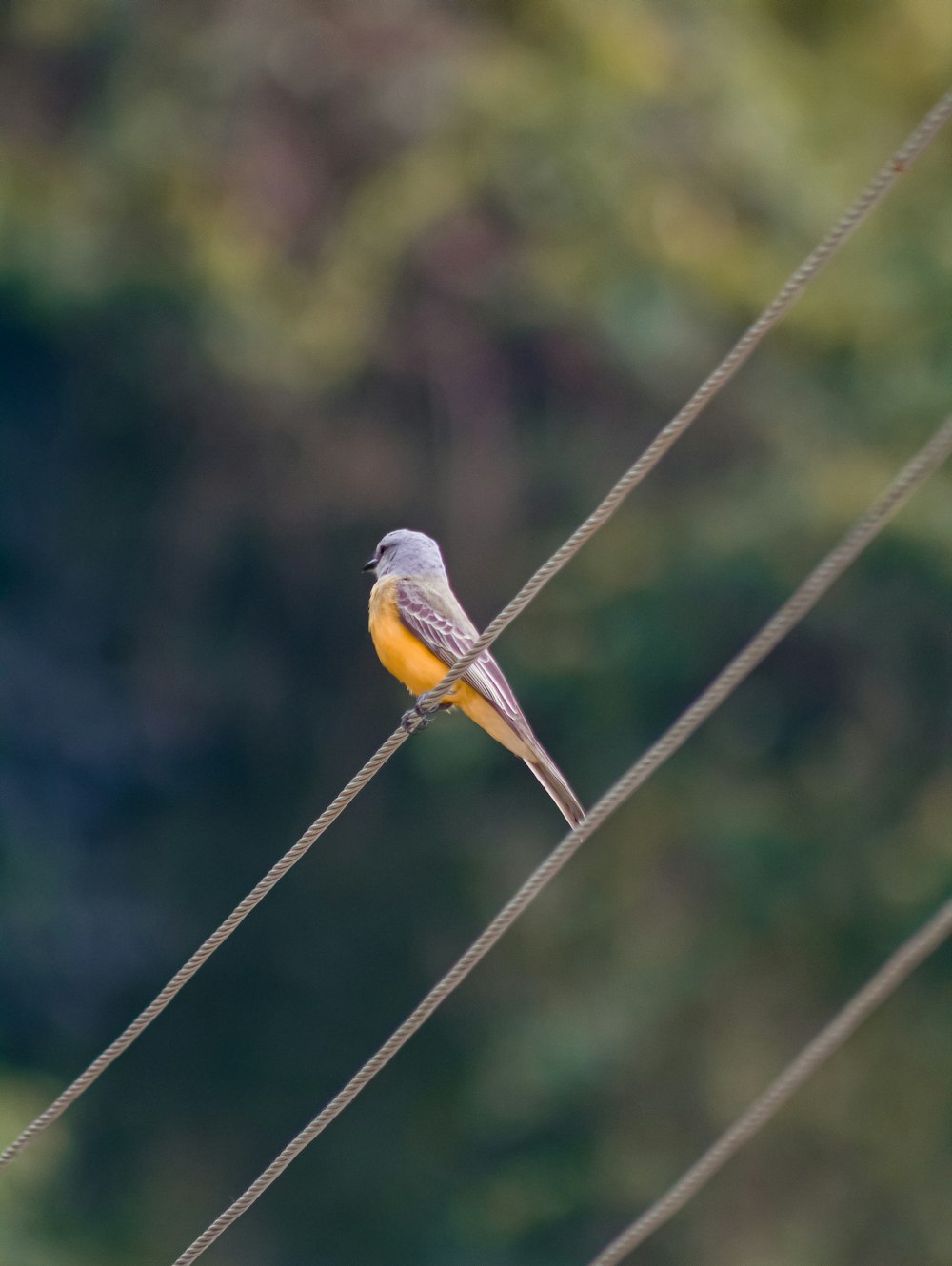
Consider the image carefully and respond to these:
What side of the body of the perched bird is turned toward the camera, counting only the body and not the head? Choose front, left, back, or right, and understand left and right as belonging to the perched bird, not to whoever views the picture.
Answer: left

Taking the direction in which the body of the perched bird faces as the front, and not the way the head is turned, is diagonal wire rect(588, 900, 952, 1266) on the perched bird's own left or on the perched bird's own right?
on the perched bird's own left
